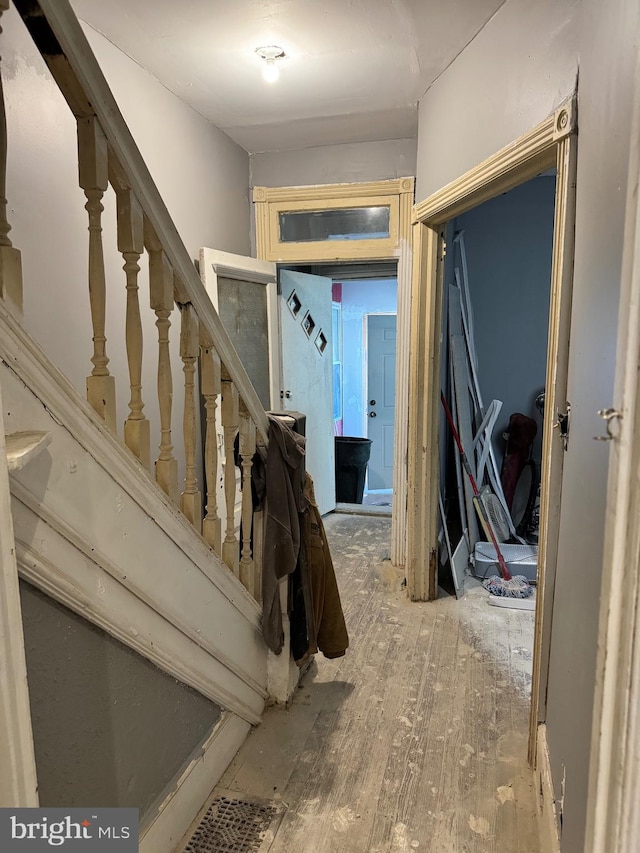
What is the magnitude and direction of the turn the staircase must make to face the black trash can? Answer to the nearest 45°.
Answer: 0° — it already faces it

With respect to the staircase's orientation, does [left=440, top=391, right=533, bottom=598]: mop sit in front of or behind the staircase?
in front

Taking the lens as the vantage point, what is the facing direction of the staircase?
facing away from the viewer and to the right of the viewer

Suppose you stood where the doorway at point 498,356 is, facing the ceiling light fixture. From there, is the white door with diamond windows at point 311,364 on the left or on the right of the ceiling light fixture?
right

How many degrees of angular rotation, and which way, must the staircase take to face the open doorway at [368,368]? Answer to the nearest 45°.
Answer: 0° — it already faces it

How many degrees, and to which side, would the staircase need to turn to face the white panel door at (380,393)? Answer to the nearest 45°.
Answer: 0° — it already faces it

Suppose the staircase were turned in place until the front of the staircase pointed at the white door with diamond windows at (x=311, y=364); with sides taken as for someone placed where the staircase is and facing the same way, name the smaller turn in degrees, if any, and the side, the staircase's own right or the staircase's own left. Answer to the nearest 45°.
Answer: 0° — it already faces it

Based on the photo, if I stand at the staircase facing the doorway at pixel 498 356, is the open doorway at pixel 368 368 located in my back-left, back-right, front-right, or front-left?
front-left
